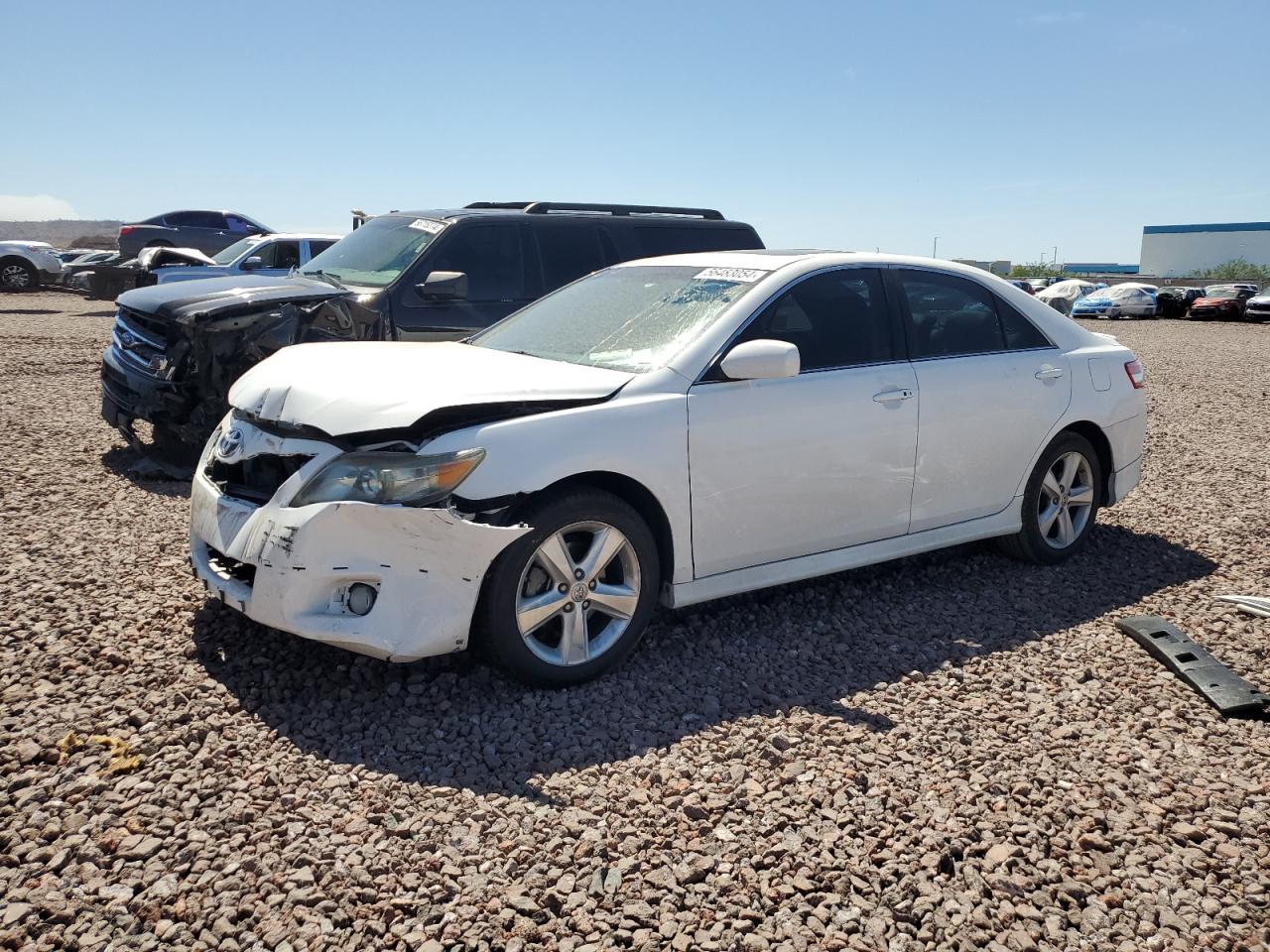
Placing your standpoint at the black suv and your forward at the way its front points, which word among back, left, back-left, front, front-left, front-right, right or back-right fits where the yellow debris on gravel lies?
front-left

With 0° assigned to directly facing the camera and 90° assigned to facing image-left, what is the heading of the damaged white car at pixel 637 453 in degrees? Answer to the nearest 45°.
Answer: approximately 45°

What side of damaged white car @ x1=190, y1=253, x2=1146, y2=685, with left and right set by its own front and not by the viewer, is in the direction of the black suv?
right

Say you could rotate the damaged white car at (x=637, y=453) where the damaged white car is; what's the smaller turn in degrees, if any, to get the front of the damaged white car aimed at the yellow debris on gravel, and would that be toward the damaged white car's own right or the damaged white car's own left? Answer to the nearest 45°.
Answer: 0° — it already faces it

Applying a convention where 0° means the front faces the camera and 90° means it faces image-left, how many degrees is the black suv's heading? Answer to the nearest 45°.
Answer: approximately 45°
